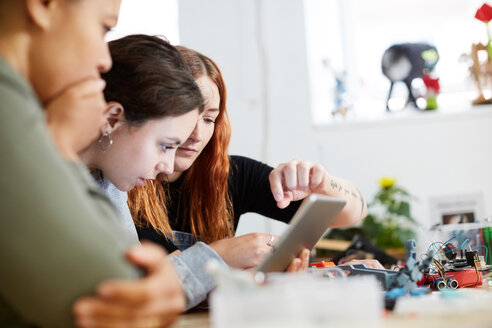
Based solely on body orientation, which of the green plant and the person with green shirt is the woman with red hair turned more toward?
the person with green shirt

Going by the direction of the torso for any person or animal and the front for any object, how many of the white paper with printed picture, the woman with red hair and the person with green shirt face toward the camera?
2

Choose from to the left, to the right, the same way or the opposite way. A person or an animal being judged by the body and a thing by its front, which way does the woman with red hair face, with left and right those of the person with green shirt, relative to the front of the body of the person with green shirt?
to the right

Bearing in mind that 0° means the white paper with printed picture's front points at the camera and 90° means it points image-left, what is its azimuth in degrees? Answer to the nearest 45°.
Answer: approximately 0°

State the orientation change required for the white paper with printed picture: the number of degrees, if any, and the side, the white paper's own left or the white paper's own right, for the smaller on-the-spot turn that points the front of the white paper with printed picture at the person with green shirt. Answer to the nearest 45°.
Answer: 0° — it already faces them

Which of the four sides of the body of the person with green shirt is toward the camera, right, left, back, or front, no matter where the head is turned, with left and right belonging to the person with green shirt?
right

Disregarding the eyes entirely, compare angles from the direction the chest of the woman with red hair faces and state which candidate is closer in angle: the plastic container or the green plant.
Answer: the plastic container

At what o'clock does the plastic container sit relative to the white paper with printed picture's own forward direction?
The plastic container is roughly at 12 o'clock from the white paper with printed picture.

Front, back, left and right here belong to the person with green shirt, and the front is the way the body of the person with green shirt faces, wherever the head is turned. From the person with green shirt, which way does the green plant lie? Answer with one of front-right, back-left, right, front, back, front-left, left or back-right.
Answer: front-left
